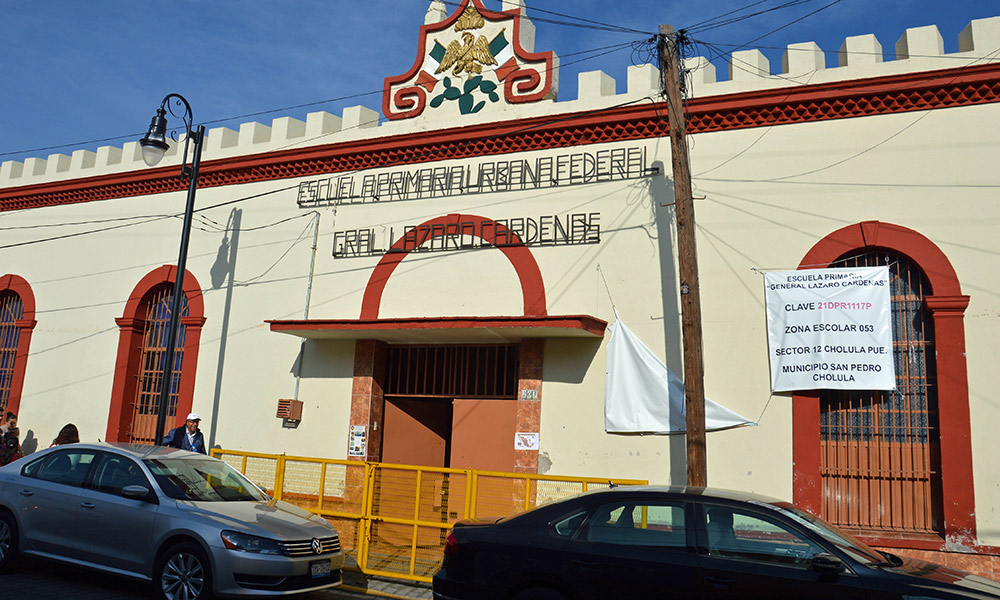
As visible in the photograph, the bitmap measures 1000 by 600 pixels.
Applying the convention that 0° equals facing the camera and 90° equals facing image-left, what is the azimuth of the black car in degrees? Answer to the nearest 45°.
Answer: approximately 270°

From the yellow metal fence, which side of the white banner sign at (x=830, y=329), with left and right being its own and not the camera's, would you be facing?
right

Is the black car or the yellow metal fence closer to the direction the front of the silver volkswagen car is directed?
the black car

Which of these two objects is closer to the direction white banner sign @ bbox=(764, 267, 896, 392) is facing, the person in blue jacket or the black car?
the black car

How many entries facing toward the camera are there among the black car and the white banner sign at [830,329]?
1

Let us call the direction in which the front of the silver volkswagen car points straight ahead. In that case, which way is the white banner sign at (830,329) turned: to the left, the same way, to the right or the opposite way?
to the right

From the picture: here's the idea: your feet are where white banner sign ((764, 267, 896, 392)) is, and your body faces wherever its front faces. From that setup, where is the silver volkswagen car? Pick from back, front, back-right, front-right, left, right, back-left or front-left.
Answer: front-right

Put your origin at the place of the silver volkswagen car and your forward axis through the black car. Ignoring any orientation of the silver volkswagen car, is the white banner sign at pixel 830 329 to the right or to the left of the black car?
left

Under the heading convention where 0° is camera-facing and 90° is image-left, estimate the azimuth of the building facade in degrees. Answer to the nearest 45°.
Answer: approximately 45°

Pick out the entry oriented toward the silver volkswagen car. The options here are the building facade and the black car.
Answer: the building facade

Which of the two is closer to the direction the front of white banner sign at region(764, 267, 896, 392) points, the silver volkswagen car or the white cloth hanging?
the silver volkswagen car

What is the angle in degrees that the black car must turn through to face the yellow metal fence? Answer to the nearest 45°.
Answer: approximately 135° to its left
